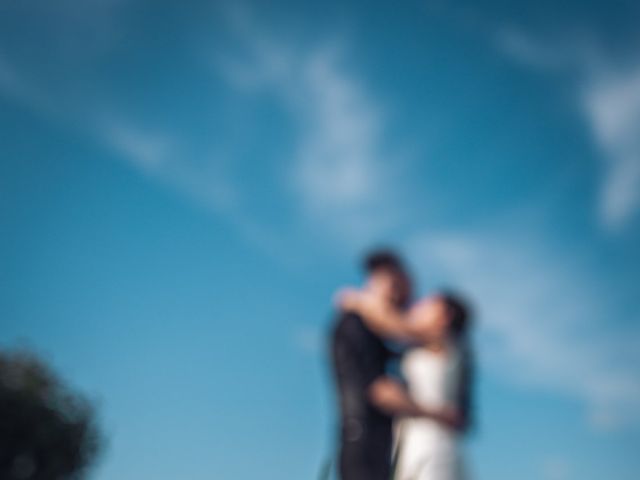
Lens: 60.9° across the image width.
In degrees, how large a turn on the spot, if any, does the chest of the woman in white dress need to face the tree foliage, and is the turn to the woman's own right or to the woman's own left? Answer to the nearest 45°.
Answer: approximately 45° to the woman's own right

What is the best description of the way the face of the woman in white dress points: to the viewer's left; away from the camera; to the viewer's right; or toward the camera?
to the viewer's left

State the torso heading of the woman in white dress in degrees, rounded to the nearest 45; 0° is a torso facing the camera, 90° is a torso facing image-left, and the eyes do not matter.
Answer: approximately 90°
